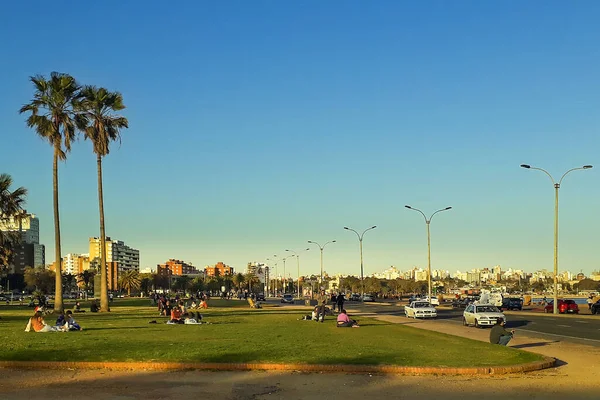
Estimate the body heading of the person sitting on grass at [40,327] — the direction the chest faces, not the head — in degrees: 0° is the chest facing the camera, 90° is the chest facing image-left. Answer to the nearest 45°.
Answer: approximately 270°

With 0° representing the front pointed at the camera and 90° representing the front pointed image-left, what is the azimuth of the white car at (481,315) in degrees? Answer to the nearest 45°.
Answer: approximately 315°

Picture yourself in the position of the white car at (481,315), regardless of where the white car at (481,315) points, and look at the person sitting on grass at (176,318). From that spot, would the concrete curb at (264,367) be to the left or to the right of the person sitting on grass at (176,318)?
left

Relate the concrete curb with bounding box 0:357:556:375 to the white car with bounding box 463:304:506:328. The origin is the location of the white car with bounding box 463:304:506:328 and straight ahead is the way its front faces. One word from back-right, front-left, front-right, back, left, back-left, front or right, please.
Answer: front-right

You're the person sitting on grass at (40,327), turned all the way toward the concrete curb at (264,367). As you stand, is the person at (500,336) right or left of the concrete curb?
left

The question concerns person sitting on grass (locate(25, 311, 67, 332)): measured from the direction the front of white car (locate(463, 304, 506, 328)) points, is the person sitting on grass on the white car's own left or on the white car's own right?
on the white car's own right
